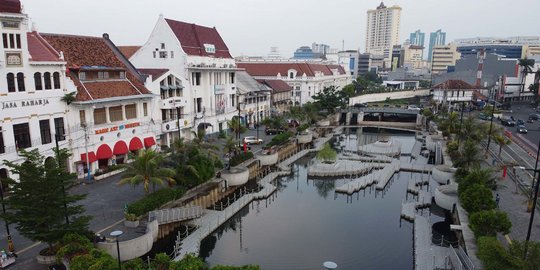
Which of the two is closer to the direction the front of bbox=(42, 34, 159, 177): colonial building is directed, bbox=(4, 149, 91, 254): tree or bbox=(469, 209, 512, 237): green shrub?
the green shrub

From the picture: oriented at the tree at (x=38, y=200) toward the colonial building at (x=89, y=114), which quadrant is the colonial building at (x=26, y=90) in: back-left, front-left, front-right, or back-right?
front-left

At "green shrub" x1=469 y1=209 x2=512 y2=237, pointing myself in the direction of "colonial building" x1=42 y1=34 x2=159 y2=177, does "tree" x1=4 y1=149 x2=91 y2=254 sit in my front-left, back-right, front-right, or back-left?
front-left

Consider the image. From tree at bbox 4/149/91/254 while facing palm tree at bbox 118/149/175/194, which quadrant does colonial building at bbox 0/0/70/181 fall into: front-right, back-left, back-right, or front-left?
front-left

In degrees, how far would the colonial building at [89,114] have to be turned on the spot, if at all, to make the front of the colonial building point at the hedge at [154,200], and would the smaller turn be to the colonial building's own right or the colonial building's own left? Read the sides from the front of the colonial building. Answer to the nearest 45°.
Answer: approximately 45° to the colonial building's own right

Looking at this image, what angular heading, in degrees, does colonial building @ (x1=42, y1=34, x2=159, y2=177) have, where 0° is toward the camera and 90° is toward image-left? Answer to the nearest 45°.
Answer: approximately 315°

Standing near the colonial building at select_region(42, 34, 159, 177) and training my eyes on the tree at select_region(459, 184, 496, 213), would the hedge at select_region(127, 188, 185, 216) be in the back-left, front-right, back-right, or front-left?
front-right

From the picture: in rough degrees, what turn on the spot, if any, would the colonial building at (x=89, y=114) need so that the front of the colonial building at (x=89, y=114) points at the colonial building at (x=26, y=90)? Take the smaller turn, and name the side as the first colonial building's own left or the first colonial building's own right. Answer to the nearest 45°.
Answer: approximately 90° to the first colonial building's own right

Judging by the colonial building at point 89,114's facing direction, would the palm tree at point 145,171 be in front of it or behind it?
in front

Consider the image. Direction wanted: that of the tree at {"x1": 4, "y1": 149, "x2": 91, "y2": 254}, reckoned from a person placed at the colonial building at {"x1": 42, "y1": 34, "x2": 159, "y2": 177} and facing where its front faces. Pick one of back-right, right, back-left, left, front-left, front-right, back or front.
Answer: front-right

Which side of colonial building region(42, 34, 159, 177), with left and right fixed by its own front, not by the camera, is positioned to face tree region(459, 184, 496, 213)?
front

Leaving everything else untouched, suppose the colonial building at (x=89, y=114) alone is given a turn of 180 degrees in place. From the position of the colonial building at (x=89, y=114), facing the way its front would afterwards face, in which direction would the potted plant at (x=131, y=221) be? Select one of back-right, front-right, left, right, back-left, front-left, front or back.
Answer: back-left

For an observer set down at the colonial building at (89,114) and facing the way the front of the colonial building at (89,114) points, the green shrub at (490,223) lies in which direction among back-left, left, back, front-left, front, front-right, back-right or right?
front
